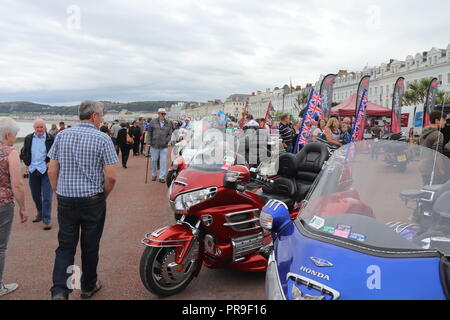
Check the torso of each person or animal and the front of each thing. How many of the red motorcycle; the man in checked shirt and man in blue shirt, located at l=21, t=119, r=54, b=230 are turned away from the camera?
1

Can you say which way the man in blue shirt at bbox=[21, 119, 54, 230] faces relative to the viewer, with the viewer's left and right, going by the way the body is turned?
facing the viewer

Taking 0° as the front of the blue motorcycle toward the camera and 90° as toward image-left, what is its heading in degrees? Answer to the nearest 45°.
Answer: approximately 45°

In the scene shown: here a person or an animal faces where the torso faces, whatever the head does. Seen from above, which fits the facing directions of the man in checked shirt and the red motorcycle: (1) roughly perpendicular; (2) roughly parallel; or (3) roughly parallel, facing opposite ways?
roughly perpendicular

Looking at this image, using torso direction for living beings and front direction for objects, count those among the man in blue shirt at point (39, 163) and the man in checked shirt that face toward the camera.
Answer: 1

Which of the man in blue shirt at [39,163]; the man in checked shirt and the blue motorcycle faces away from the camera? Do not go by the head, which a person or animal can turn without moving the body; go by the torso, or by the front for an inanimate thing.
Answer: the man in checked shirt

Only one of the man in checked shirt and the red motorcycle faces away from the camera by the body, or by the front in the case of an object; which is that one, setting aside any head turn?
the man in checked shirt

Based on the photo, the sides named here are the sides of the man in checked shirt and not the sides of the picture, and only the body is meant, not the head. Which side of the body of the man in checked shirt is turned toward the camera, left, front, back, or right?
back

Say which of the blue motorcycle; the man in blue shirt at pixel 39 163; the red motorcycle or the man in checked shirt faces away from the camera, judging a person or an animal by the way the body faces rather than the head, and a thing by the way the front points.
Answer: the man in checked shirt

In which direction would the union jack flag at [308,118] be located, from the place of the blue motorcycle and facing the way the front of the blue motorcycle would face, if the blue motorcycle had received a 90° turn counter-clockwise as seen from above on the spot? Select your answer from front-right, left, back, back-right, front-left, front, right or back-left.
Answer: back-left

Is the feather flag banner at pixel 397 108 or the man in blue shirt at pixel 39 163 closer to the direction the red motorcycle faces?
the man in blue shirt

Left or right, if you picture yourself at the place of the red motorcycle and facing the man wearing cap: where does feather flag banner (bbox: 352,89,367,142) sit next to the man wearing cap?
right

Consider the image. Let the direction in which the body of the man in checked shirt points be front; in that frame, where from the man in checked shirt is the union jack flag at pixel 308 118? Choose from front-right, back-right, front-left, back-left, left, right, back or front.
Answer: front-right

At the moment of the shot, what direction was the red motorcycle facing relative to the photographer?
facing the viewer and to the left of the viewer

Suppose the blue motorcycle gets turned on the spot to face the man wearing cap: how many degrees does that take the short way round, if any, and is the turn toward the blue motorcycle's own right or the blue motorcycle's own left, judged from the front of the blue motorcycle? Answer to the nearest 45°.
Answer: approximately 90° to the blue motorcycle's own right

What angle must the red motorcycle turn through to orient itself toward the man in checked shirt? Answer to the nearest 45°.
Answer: approximately 45° to its right
